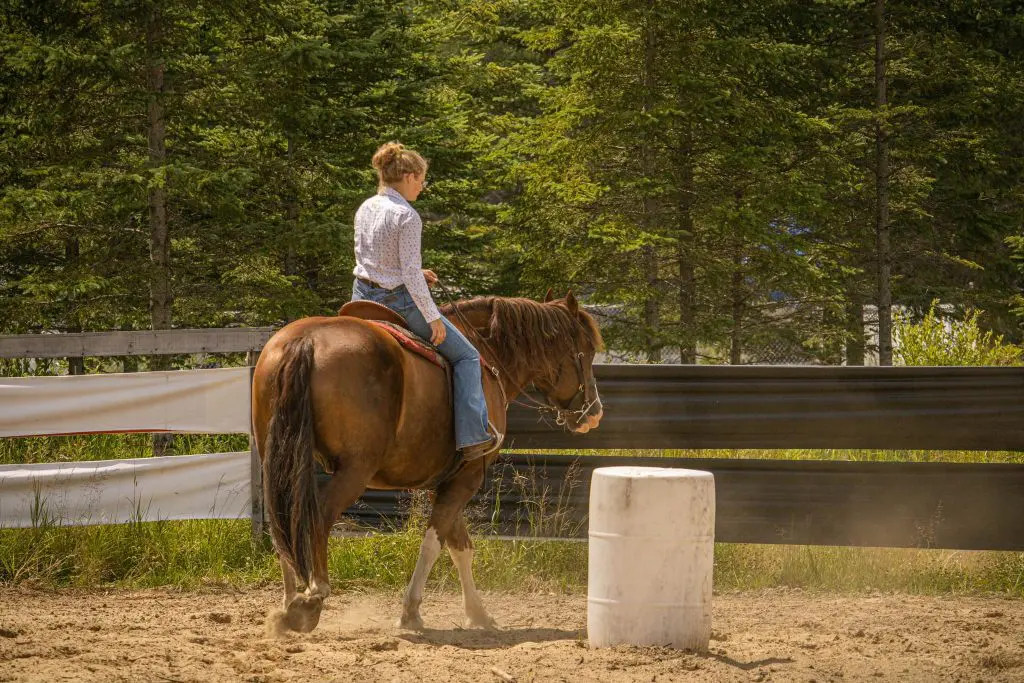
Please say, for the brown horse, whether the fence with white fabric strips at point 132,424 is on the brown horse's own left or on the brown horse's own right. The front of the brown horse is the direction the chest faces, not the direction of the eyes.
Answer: on the brown horse's own left

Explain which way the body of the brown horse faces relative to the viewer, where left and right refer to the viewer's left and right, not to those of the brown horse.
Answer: facing away from the viewer and to the right of the viewer

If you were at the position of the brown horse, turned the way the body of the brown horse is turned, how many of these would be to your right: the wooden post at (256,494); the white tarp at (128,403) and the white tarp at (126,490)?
0

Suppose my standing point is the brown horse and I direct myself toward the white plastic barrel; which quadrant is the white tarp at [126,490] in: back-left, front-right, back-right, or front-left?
back-left

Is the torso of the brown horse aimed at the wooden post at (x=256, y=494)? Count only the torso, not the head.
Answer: no

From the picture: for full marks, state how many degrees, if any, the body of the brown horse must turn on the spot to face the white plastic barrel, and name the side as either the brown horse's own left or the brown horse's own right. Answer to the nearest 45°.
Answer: approximately 45° to the brown horse's own right

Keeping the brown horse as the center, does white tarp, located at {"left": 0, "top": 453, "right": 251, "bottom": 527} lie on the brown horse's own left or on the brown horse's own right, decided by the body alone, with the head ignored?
on the brown horse's own left
